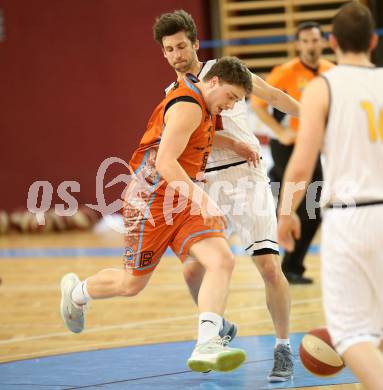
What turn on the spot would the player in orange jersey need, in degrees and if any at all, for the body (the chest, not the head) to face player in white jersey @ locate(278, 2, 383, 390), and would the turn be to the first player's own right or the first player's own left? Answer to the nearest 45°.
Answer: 0° — they already face them

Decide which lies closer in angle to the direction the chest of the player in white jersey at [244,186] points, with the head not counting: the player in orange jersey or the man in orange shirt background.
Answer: the player in orange jersey

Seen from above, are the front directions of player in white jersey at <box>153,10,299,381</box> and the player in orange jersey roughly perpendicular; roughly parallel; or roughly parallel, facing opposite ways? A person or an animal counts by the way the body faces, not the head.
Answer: roughly perpendicular

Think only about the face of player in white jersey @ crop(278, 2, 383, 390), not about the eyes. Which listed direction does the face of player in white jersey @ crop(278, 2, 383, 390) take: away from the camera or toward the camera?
away from the camera

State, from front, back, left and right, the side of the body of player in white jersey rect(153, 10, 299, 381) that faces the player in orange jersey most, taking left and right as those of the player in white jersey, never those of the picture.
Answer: front

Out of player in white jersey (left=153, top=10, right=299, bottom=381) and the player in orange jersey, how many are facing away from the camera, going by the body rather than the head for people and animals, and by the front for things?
0

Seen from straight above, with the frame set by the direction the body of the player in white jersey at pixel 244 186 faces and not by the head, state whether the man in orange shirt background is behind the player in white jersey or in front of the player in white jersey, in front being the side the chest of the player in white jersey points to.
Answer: behind

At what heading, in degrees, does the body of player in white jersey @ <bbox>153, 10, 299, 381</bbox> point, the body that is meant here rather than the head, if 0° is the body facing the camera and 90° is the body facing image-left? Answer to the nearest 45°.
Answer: approximately 45°

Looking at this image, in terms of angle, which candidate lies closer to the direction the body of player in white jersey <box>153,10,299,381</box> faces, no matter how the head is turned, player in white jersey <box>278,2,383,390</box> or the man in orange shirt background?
the player in white jersey

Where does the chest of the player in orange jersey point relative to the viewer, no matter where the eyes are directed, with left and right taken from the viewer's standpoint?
facing the viewer and to the right of the viewer

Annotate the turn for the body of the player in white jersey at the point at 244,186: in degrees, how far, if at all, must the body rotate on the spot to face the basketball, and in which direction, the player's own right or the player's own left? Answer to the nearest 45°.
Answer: approximately 45° to the player's own left
